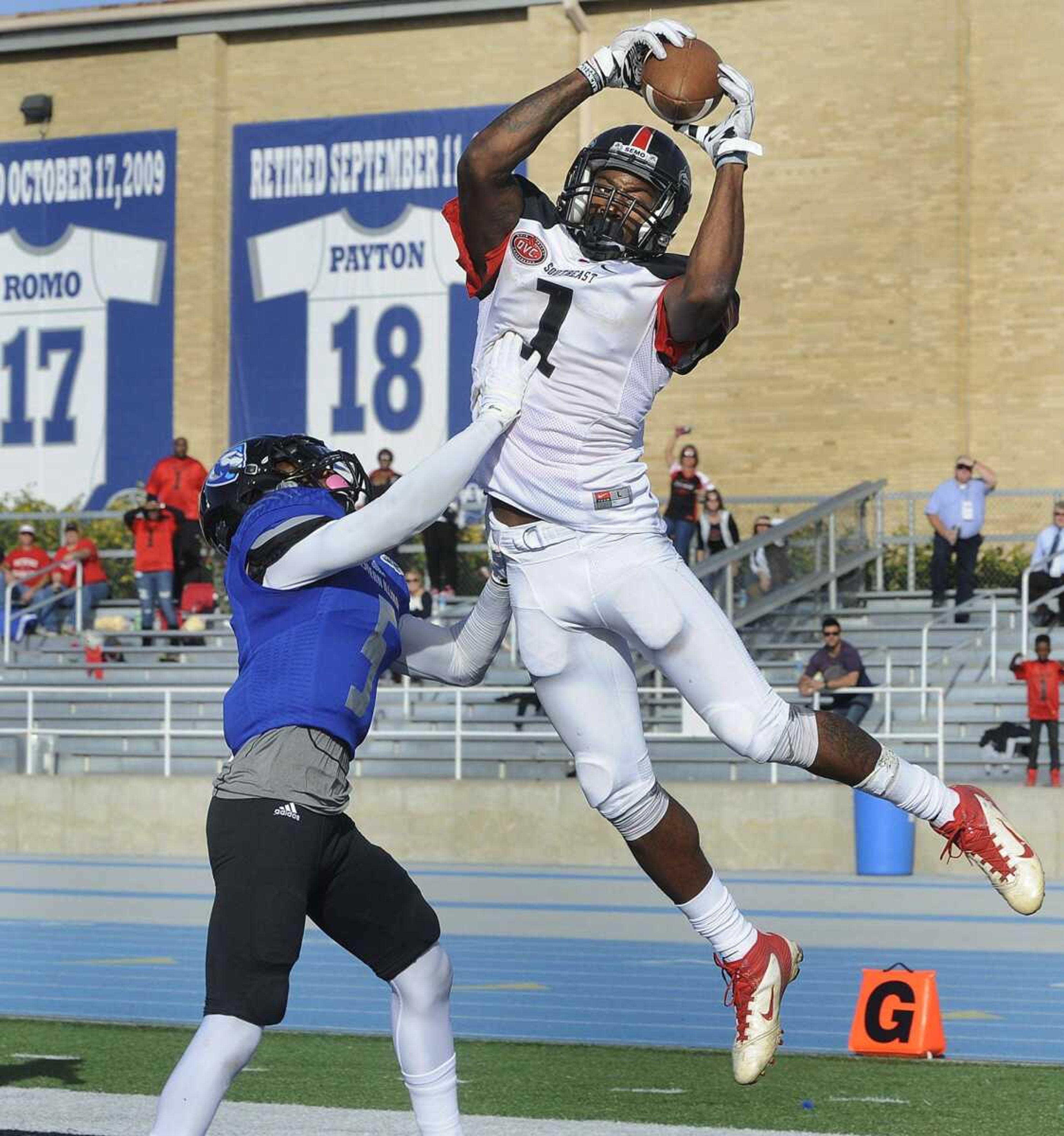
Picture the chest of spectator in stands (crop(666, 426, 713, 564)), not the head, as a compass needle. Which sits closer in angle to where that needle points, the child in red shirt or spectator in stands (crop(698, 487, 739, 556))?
the child in red shirt

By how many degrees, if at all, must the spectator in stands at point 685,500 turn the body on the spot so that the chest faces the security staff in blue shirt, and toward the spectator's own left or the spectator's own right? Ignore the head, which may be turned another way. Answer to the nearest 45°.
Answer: approximately 90° to the spectator's own left

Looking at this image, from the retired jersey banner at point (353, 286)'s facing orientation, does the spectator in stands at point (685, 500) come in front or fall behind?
in front

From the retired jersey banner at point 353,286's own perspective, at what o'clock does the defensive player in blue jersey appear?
The defensive player in blue jersey is roughly at 12 o'clock from the retired jersey banner.

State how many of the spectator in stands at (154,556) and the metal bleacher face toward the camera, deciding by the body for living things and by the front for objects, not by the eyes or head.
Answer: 2

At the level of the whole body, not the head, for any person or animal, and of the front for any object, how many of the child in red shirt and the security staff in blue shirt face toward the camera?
2

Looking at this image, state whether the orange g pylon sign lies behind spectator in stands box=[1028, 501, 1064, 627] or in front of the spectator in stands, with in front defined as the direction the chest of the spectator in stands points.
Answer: in front

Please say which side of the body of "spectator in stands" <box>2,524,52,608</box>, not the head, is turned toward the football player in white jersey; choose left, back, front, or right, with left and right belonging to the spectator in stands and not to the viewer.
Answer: front

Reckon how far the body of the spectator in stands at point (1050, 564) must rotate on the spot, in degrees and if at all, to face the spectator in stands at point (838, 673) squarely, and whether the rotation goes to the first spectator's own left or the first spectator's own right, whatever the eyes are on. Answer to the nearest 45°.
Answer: approximately 45° to the first spectator's own right

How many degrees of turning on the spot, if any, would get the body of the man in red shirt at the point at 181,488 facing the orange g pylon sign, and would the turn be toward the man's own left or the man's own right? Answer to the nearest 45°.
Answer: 0° — they already face it

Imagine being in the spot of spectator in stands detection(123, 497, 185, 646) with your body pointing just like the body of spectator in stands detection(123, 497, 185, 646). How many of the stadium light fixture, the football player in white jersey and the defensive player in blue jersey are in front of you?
2

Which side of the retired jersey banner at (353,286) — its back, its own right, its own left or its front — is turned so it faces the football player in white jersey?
front

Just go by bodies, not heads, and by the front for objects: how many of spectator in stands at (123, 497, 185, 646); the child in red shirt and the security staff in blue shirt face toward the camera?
3
